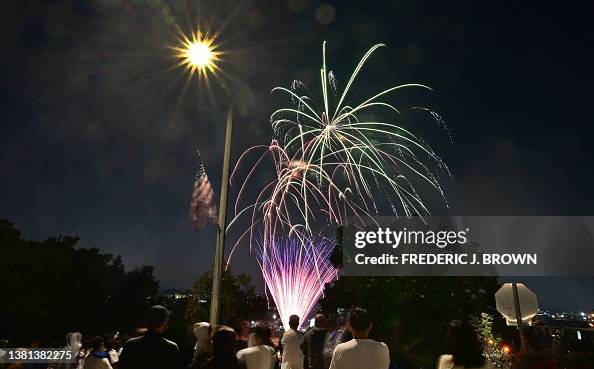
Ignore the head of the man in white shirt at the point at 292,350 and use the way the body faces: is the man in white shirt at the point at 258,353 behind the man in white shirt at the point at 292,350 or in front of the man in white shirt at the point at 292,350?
behind

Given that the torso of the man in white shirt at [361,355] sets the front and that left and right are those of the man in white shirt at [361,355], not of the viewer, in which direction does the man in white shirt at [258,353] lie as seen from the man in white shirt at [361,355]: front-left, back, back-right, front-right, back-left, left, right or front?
front-left

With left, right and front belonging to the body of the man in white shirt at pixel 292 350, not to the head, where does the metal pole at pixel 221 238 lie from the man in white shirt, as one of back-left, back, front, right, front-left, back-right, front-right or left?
front-left

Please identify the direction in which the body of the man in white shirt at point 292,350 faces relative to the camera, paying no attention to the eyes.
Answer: away from the camera

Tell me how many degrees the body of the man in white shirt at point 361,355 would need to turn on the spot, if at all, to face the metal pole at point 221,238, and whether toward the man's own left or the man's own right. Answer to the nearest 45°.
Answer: approximately 45° to the man's own left

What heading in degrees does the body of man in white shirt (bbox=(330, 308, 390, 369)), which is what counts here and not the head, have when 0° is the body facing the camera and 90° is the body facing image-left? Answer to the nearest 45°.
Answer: approximately 180°

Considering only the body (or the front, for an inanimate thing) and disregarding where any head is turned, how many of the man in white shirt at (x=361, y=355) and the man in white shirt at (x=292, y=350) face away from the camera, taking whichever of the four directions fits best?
2
